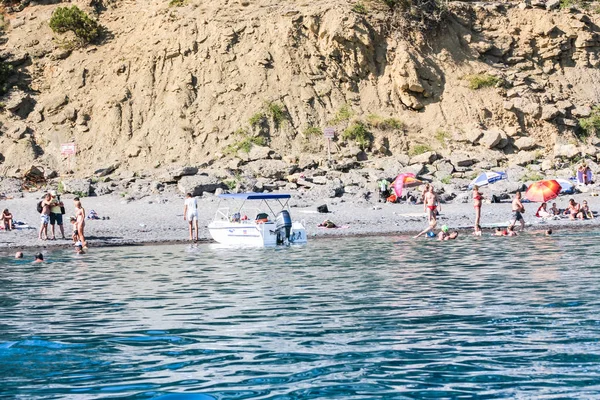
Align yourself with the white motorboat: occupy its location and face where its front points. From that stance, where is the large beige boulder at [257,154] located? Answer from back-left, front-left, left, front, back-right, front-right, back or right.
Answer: front-right

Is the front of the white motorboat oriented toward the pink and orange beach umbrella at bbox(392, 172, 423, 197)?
no

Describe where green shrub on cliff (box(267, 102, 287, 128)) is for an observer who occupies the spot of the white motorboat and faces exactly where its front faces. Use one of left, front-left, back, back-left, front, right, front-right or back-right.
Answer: front-right

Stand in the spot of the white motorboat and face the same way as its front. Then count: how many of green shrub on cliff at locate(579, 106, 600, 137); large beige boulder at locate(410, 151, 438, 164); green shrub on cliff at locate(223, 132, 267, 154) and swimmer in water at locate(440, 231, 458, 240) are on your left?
0

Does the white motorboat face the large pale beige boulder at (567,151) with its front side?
no

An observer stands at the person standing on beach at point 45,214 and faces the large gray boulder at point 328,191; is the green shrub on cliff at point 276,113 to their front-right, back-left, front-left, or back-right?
front-left

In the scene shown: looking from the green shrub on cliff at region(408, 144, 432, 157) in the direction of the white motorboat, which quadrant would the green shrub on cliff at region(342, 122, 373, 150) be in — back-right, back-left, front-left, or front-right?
front-right

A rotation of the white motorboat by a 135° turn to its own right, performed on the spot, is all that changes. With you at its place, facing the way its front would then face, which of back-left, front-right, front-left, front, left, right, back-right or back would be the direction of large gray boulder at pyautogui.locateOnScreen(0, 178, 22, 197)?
back-left

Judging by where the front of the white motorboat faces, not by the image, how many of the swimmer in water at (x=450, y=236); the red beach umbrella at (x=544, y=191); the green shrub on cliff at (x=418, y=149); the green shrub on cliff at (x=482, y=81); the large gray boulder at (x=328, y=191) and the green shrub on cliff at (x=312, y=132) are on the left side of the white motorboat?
0

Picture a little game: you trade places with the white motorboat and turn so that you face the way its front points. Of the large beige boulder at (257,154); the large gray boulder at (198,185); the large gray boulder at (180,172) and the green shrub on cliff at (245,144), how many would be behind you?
0

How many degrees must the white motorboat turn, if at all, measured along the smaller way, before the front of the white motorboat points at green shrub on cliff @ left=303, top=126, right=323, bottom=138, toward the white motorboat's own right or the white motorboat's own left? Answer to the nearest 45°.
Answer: approximately 45° to the white motorboat's own right

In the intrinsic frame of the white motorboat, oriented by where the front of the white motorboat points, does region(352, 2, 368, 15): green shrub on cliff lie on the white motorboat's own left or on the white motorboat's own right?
on the white motorboat's own right

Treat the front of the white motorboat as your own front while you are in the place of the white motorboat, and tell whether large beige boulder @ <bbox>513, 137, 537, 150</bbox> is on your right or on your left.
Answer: on your right

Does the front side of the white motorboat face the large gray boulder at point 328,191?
no

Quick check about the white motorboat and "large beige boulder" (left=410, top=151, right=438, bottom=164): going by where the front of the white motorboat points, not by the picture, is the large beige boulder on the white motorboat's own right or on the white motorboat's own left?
on the white motorboat's own right

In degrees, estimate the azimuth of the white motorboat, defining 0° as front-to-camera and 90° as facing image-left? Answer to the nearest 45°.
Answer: approximately 135°

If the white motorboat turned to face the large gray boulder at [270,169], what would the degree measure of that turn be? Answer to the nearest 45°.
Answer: approximately 45° to its right

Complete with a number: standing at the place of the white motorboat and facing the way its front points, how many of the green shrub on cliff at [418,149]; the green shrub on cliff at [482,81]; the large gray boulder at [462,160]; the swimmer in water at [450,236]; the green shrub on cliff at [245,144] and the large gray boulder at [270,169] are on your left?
0
